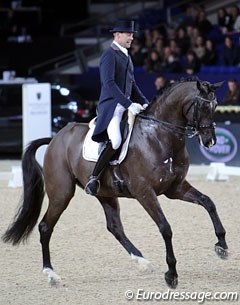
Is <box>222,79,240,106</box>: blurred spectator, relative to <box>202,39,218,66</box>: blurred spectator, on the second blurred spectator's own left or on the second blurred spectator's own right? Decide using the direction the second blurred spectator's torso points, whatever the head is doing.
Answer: on the second blurred spectator's own left

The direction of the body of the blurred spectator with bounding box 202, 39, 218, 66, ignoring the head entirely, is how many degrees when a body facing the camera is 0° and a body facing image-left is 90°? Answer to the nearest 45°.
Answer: approximately 45°

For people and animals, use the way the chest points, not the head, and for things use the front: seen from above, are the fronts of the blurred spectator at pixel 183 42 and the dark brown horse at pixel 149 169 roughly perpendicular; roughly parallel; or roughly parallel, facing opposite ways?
roughly perpendicular

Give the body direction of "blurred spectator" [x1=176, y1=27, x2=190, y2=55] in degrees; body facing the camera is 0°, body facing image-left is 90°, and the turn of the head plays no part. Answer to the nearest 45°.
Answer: approximately 45°

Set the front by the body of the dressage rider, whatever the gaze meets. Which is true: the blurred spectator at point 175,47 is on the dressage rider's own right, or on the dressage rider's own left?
on the dressage rider's own left

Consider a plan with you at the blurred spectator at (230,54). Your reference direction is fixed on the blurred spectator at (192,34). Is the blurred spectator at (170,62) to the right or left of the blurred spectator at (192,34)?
left

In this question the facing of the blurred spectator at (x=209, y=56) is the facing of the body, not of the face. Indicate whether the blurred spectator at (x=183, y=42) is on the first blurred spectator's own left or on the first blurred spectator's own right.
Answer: on the first blurred spectator's own right

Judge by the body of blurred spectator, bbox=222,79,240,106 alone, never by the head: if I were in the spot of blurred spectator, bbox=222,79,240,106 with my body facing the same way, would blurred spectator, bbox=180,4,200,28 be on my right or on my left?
on my right

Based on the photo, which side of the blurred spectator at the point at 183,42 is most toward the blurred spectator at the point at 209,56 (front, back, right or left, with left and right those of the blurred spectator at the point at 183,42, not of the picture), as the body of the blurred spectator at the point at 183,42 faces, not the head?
left

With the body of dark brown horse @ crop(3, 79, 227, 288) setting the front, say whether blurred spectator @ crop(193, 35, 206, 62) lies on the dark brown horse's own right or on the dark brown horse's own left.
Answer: on the dark brown horse's own left

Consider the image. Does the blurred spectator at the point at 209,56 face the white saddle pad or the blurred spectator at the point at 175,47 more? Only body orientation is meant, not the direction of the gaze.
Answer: the white saddle pad
